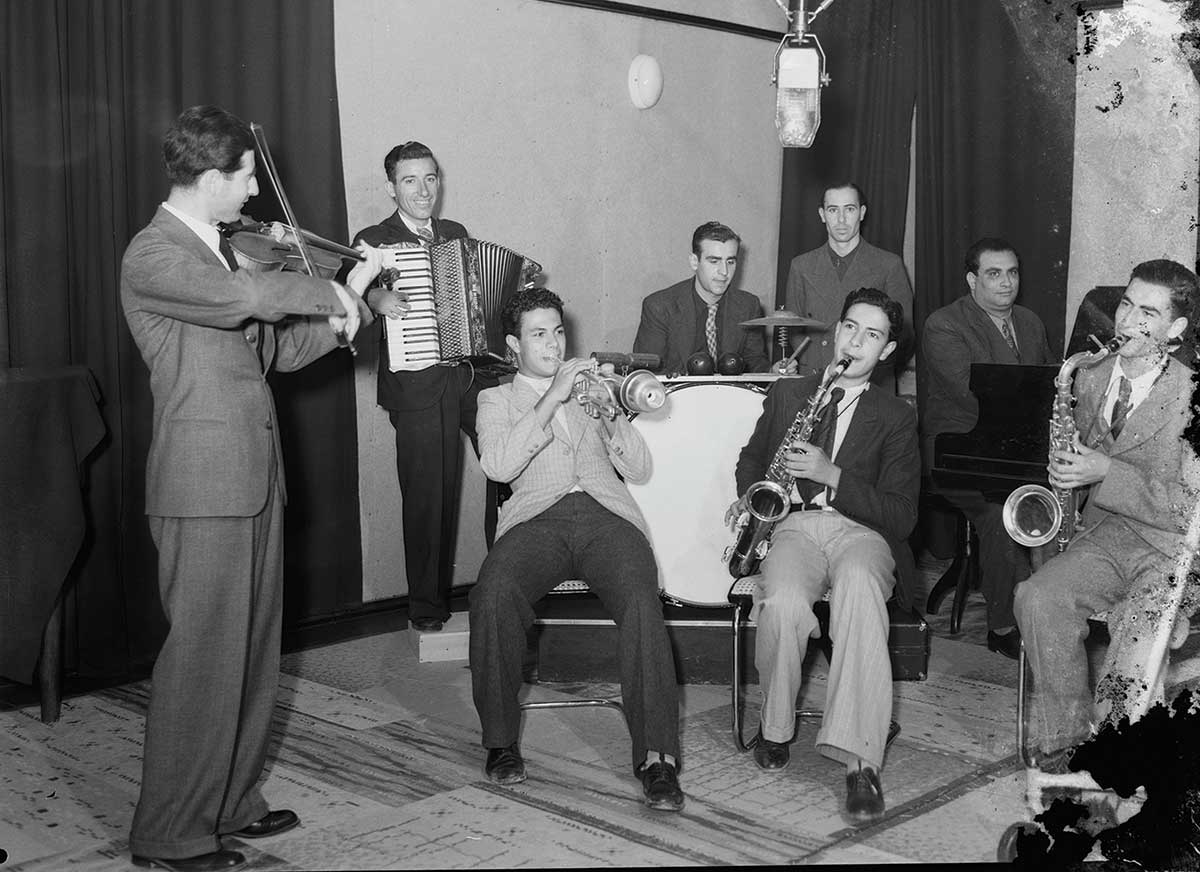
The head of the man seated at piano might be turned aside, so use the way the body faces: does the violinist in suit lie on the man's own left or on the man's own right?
on the man's own right

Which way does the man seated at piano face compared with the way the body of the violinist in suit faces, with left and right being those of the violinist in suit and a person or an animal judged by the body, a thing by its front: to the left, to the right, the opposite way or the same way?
to the right

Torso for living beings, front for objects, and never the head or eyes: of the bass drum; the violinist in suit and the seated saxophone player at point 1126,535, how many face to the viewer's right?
1

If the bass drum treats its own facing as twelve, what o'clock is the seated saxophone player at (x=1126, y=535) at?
The seated saxophone player is roughly at 10 o'clock from the bass drum.

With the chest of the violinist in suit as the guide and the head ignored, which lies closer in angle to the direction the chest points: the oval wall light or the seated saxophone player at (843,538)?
the seated saxophone player

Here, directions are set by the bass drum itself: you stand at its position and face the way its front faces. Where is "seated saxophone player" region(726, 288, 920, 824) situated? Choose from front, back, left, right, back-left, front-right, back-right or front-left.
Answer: front-left

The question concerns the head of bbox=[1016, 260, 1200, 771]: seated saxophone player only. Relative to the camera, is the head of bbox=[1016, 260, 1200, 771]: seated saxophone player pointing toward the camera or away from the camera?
toward the camera

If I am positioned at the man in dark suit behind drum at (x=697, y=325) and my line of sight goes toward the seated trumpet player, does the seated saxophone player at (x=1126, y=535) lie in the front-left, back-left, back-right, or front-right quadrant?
front-left

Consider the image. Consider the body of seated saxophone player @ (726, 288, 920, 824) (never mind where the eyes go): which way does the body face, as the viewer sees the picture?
toward the camera

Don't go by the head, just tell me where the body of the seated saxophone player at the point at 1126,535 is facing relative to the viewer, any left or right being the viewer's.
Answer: facing the viewer and to the left of the viewer

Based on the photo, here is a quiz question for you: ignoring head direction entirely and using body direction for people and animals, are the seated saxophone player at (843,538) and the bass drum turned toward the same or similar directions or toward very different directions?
same or similar directions

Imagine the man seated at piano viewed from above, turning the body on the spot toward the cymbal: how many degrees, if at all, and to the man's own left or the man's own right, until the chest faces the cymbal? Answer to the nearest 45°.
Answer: approximately 90° to the man's own right

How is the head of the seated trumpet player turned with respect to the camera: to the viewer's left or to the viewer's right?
to the viewer's right

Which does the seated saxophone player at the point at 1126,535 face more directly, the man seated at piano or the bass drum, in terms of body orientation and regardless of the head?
the bass drum

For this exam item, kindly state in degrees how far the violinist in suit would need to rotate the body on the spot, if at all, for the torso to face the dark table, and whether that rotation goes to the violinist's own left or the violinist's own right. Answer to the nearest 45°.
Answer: approximately 135° to the violinist's own left

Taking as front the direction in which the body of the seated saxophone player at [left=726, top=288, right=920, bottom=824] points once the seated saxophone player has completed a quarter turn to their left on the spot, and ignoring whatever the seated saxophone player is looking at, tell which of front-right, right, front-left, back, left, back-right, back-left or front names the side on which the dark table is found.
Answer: back

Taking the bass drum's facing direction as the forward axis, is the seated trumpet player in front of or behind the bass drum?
in front

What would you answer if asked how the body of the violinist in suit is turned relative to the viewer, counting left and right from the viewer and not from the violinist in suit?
facing to the right of the viewer

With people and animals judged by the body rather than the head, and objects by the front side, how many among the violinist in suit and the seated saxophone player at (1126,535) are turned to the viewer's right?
1

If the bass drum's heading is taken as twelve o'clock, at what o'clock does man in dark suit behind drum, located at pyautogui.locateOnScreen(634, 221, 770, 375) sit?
The man in dark suit behind drum is roughly at 6 o'clock from the bass drum.
